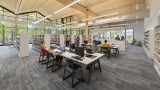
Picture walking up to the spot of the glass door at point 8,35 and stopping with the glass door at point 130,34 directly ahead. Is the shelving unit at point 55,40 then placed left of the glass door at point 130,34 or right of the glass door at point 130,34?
right

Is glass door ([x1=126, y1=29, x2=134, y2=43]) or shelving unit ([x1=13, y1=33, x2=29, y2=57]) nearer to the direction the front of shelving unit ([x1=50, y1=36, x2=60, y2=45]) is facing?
the shelving unit

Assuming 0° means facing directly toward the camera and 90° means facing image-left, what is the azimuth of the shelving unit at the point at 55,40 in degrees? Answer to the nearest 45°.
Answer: approximately 45°

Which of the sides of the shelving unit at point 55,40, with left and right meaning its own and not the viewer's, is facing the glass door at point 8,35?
right
